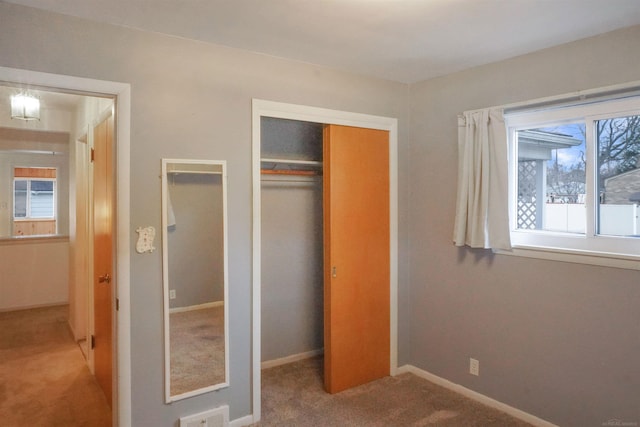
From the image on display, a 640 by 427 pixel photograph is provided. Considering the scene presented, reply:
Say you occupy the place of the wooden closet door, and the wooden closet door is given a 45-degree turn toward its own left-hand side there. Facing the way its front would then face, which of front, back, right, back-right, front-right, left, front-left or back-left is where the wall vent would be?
back-right

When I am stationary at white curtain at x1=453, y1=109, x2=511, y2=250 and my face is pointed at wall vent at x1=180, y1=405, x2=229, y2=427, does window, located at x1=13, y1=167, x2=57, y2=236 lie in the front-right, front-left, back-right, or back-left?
front-right

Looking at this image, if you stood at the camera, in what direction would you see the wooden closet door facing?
facing the viewer and to the right of the viewer

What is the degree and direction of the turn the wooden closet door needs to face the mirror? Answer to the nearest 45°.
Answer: approximately 90° to its right

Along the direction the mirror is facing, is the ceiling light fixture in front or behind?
behind

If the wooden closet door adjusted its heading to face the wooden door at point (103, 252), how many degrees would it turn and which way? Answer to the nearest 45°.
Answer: approximately 135° to its right

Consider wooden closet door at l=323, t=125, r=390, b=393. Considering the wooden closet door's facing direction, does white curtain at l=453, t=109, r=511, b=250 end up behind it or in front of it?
in front

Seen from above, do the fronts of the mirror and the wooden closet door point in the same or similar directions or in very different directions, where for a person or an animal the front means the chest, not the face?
same or similar directions

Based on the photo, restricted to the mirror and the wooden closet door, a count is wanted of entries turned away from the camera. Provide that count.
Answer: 0

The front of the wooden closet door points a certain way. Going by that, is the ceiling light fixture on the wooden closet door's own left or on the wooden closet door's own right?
on the wooden closet door's own right

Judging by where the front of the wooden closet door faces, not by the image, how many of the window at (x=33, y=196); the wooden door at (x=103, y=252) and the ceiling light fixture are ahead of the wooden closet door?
0

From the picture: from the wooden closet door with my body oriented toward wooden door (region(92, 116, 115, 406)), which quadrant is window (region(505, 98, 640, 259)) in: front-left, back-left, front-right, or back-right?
back-left

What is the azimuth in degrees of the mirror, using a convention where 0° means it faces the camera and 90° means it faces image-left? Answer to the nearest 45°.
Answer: approximately 315°

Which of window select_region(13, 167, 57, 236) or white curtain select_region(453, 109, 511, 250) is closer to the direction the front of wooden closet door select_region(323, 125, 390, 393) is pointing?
the white curtain

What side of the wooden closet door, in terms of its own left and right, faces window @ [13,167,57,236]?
back
